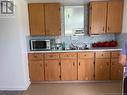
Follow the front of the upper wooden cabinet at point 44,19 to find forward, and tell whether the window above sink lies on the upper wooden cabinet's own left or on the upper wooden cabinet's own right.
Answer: on the upper wooden cabinet's own left

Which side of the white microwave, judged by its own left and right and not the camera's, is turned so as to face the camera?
front

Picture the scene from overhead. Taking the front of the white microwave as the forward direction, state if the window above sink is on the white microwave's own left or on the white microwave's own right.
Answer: on the white microwave's own left

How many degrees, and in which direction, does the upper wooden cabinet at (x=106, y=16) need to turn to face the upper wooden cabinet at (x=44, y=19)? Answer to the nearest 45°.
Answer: approximately 90° to its right

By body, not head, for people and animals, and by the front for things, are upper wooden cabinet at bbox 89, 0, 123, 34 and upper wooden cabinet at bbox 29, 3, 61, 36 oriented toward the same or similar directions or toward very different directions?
same or similar directions

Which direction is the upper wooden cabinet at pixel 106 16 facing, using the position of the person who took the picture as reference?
facing the viewer

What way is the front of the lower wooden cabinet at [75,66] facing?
toward the camera

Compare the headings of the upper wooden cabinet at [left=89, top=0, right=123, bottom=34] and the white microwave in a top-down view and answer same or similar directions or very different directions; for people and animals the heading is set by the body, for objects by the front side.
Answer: same or similar directions

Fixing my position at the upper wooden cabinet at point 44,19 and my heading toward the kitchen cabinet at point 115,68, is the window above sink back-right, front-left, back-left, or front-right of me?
front-left

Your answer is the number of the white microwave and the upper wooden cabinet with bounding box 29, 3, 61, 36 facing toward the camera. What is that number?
2

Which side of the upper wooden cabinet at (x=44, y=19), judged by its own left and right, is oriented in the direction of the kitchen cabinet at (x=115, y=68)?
left
